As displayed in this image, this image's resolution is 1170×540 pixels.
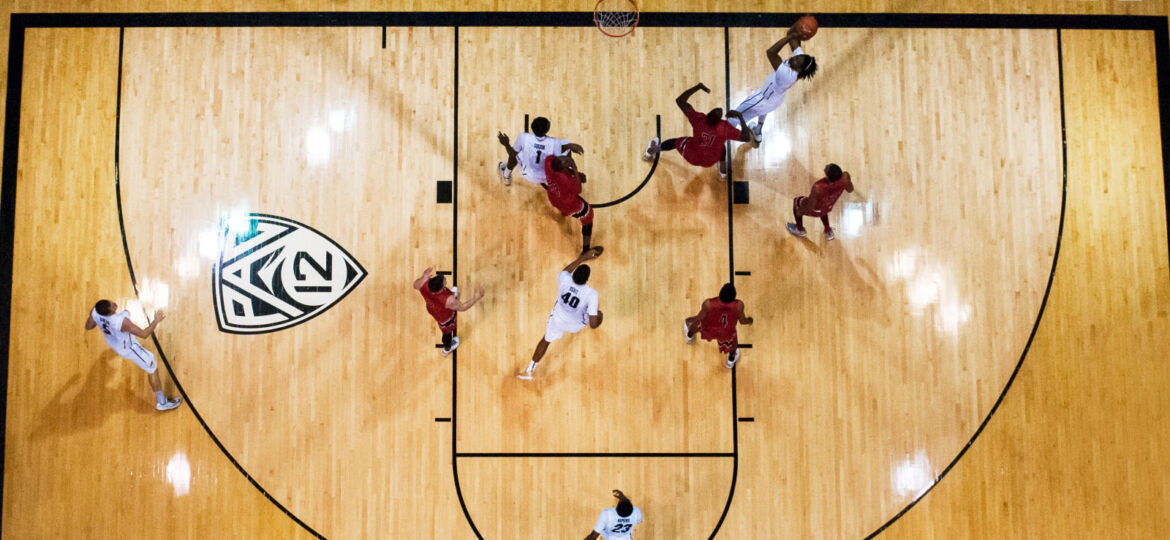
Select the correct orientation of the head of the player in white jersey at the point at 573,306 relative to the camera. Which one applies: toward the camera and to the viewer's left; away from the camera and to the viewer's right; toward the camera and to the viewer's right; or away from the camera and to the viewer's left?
away from the camera and to the viewer's right

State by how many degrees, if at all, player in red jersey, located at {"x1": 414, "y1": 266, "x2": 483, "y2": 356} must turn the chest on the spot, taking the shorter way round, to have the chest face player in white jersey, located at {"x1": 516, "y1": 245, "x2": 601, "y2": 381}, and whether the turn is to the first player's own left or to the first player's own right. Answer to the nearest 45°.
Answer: approximately 45° to the first player's own right

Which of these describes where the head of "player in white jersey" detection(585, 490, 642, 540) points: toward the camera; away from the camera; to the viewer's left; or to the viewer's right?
away from the camera

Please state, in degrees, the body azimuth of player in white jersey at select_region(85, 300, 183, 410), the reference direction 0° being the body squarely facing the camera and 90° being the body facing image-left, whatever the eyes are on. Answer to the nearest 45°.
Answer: approximately 225°

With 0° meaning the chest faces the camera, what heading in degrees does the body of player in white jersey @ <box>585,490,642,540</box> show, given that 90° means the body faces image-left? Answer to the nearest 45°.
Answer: approximately 180°

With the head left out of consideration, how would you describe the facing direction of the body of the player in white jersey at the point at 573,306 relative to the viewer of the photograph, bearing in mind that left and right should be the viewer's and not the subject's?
facing away from the viewer and to the right of the viewer

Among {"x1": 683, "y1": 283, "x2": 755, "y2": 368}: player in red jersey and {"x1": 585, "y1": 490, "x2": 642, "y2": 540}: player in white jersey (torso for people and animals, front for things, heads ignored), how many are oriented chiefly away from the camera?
2

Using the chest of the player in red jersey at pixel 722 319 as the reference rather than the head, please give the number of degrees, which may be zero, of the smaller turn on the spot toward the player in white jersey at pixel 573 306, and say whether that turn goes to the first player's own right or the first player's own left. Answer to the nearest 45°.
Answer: approximately 90° to the first player's own left

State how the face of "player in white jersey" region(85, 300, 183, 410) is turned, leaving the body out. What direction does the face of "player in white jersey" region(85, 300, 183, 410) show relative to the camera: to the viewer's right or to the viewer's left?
to the viewer's right

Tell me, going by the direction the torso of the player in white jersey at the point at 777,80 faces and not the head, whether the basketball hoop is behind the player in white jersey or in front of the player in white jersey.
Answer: in front

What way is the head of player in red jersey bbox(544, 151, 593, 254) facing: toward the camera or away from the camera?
away from the camera
